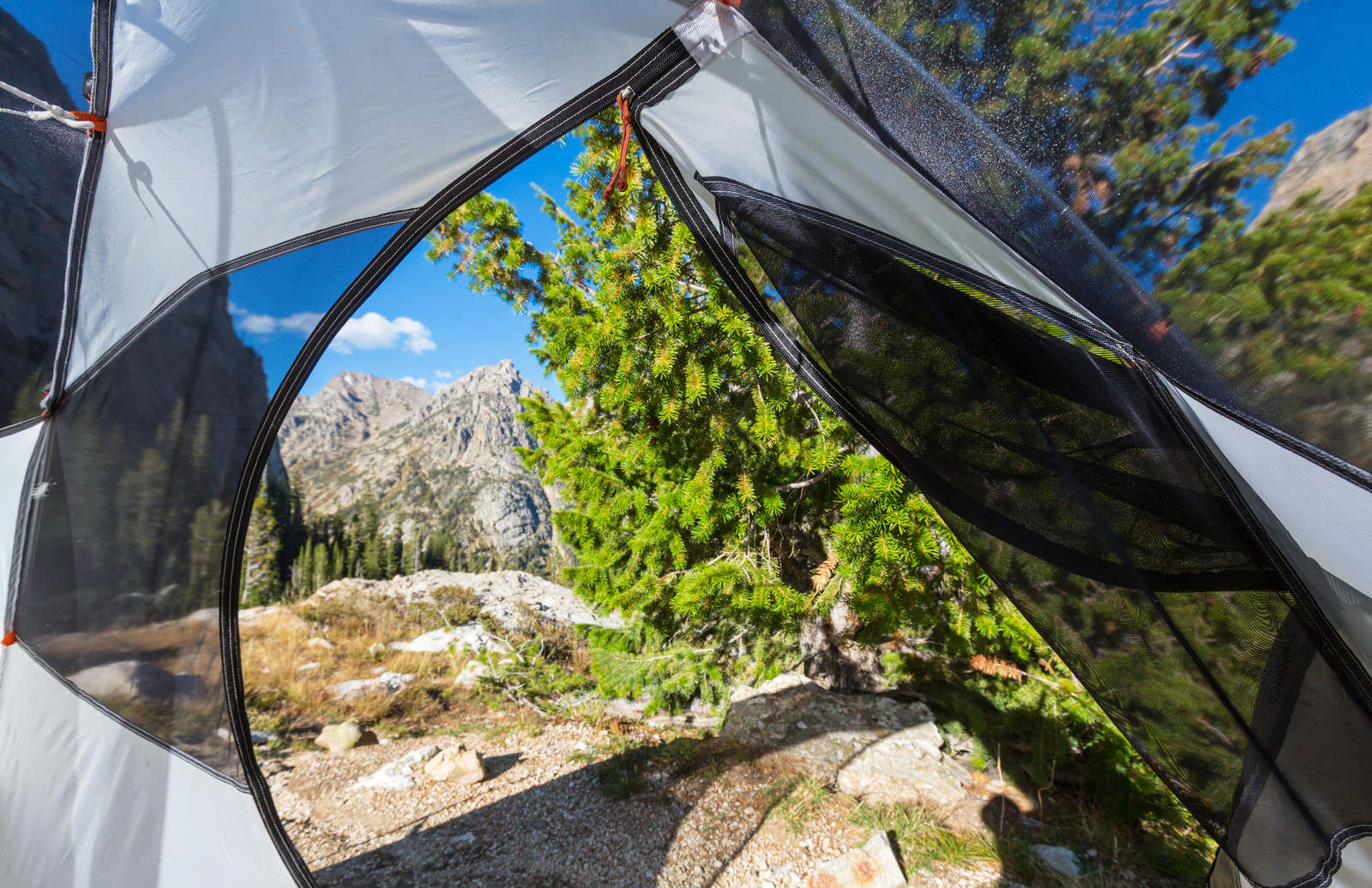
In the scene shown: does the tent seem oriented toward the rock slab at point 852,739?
yes

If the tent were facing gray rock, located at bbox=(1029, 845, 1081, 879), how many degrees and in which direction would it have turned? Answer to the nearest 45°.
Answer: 0° — it already faces it

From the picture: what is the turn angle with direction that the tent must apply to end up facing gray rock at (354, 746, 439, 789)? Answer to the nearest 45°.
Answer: approximately 45° to its left

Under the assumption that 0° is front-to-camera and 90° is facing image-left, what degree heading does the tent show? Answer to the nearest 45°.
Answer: approximately 180°

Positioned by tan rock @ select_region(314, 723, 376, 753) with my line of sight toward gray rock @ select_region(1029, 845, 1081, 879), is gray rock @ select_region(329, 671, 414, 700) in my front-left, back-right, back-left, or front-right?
back-left

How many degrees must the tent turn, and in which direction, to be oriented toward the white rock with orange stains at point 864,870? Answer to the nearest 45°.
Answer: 0° — it already faces it

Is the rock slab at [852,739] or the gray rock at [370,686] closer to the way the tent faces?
the rock slab

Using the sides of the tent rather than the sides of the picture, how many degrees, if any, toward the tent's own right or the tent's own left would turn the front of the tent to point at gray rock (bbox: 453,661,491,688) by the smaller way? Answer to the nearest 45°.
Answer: approximately 45° to the tent's own left

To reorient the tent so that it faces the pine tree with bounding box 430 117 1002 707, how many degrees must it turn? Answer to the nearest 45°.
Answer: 0° — it already faces it

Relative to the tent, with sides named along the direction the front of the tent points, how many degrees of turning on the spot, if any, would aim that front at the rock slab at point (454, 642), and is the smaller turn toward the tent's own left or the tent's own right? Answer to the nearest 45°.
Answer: approximately 45° to the tent's own left
